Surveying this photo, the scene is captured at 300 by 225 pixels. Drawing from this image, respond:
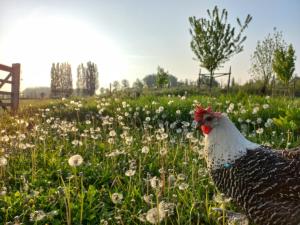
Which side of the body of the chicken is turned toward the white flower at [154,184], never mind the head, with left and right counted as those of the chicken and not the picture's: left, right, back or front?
front

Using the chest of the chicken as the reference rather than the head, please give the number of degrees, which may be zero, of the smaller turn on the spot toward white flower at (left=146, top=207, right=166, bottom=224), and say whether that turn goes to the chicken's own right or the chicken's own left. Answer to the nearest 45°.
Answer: approximately 45° to the chicken's own left

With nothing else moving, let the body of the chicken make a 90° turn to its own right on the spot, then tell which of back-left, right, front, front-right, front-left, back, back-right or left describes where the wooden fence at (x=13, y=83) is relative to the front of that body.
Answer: front-left

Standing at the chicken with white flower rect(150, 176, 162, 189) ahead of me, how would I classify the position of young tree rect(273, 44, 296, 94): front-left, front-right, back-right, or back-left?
back-right

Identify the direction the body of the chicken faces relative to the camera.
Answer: to the viewer's left

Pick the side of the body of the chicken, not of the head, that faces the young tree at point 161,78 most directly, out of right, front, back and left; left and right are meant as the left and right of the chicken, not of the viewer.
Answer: right

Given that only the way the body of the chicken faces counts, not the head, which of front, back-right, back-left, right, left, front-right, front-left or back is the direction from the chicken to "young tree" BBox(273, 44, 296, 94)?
right
